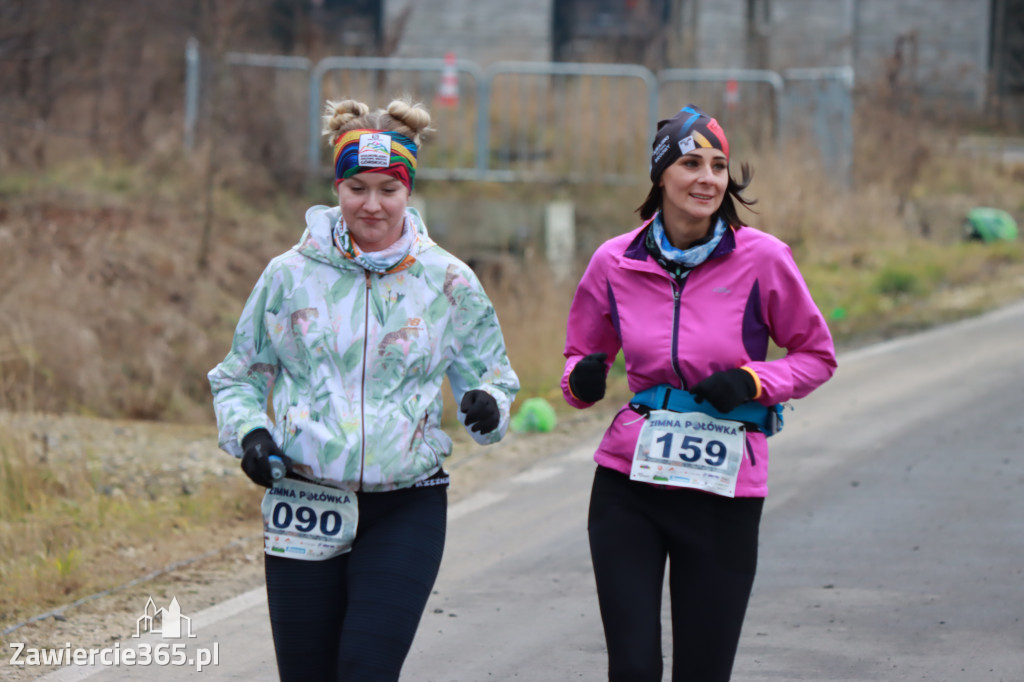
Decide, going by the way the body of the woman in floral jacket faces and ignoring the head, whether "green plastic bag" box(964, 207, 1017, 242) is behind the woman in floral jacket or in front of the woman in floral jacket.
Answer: behind

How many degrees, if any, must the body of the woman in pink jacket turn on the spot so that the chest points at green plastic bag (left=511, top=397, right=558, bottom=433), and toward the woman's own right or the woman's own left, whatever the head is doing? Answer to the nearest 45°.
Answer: approximately 180°

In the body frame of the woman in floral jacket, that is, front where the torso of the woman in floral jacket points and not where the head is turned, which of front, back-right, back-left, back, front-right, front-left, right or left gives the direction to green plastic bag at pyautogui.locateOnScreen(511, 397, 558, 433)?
back

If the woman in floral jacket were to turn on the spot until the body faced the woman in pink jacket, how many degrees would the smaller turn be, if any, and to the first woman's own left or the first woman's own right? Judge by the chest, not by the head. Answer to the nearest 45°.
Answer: approximately 90° to the first woman's own left

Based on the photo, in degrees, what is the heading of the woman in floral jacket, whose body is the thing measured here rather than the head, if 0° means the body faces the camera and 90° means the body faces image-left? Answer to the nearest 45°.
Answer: approximately 0°

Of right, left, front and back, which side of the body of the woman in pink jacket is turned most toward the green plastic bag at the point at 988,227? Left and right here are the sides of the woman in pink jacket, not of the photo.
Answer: back

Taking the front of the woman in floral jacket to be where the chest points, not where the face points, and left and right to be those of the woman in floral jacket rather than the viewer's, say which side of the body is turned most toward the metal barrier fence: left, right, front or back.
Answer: back

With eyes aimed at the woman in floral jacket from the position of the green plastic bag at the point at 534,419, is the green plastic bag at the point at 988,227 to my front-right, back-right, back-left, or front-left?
back-left

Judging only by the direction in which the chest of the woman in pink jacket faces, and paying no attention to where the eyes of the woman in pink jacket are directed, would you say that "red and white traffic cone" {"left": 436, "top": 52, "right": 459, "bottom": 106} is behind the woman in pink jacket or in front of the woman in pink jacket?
behind
